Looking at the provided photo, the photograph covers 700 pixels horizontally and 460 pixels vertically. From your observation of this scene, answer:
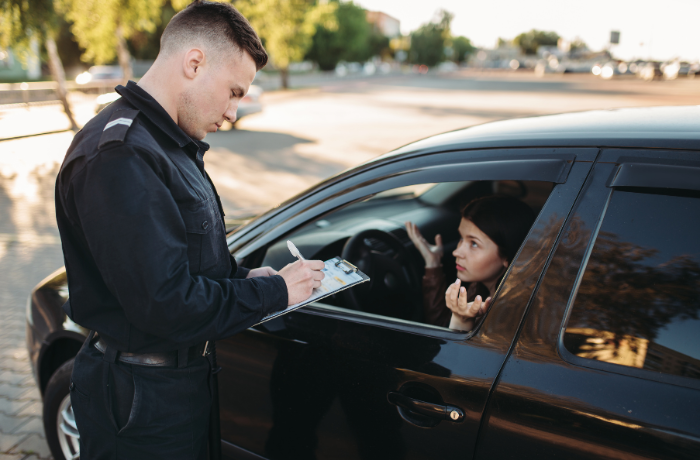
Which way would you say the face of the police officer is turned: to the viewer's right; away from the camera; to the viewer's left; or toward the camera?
to the viewer's right

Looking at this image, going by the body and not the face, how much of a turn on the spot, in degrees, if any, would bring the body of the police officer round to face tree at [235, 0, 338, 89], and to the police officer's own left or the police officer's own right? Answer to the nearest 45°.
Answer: approximately 90° to the police officer's own left

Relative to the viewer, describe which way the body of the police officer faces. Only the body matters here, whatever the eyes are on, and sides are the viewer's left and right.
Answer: facing to the right of the viewer

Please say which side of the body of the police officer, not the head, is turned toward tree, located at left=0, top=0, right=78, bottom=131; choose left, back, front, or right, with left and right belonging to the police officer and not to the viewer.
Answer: left

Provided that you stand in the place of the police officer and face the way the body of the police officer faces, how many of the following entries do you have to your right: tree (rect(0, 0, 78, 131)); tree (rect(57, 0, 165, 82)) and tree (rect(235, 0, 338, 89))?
0

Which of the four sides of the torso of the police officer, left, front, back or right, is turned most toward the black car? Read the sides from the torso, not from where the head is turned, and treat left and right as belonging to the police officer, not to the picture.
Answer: front

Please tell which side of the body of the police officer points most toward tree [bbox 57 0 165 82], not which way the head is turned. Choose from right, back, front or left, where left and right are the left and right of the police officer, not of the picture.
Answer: left

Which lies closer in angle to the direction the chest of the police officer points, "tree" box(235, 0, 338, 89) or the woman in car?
the woman in car
